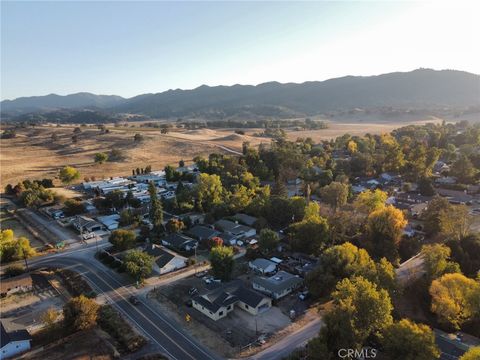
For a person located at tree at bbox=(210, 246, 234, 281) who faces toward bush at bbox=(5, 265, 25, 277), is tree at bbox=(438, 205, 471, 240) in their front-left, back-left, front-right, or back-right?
back-right

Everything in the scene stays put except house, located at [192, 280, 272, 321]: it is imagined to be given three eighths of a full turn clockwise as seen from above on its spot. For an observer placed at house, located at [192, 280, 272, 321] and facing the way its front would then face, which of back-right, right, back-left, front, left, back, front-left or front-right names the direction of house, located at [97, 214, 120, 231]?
front-right

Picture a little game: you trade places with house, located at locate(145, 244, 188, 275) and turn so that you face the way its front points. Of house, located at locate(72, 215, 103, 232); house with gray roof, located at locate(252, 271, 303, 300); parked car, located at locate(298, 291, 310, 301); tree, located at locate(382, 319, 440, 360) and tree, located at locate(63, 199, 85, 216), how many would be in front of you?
3

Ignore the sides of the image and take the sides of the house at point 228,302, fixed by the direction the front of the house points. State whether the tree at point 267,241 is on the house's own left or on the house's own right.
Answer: on the house's own left

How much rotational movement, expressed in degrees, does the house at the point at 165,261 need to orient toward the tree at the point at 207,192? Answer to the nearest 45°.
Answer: approximately 135° to its left

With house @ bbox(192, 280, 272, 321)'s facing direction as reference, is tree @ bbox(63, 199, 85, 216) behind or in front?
behind

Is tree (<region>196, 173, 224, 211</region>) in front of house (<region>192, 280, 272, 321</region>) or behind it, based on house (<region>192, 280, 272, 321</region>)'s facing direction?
behind

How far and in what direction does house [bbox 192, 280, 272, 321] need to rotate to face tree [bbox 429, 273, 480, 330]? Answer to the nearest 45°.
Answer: approximately 45° to its left

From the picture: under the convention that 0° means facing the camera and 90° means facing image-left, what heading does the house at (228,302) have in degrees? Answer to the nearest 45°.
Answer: approximately 315°

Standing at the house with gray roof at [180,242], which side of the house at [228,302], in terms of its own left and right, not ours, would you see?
back
